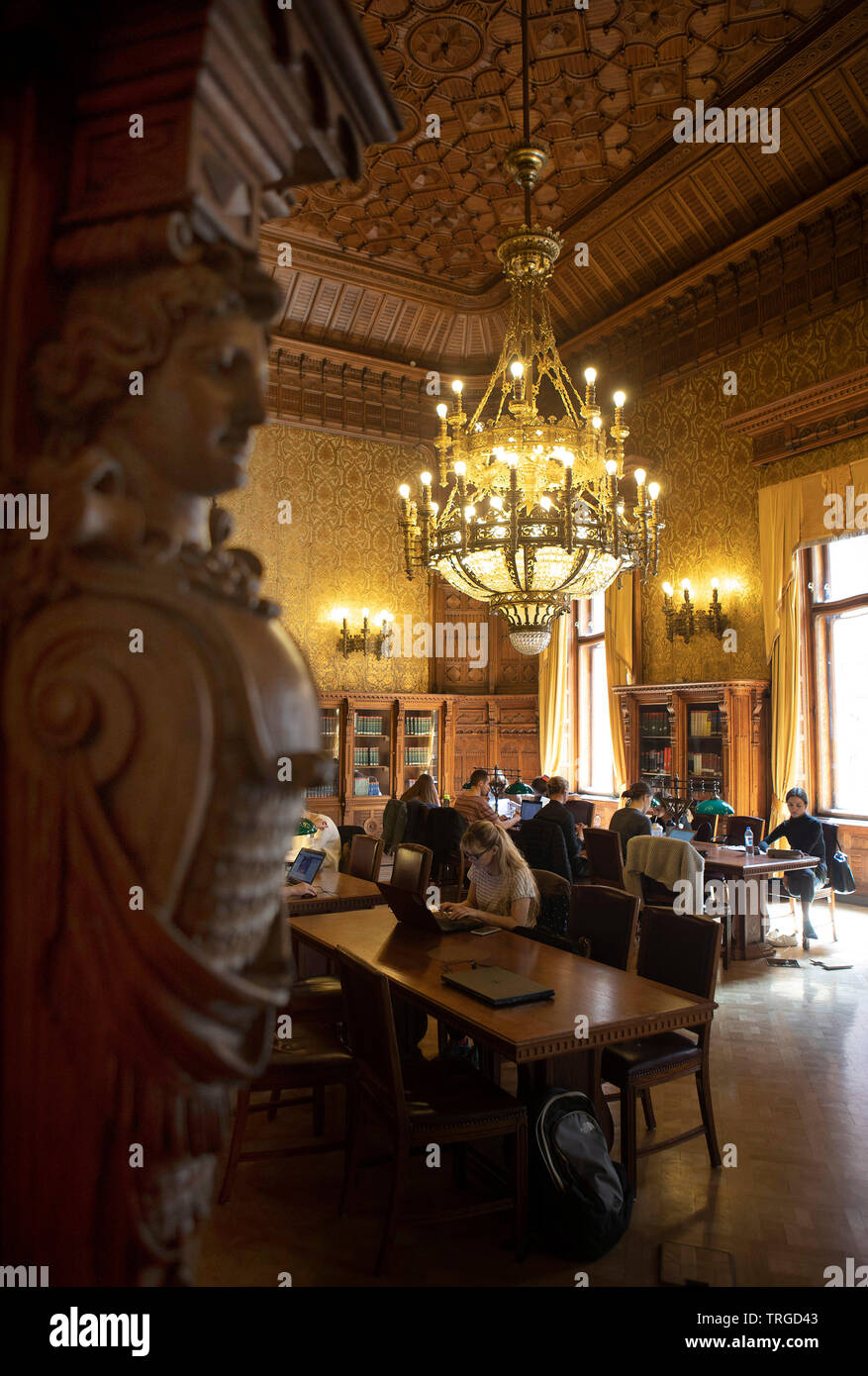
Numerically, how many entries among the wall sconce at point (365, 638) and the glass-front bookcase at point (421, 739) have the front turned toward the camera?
2

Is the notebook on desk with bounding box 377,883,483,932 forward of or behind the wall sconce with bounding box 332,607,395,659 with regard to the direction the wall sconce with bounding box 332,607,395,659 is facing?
forward

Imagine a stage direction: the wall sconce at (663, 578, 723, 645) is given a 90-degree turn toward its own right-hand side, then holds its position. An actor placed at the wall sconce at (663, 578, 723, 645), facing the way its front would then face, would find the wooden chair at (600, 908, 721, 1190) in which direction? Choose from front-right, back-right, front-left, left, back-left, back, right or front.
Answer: back-left

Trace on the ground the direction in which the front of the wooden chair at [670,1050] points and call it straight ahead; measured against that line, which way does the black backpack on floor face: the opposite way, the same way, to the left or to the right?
to the left

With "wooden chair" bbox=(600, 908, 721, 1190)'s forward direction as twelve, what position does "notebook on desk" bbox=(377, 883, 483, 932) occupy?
The notebook on desk is roughly at 2 o'clock from the wooden chair.

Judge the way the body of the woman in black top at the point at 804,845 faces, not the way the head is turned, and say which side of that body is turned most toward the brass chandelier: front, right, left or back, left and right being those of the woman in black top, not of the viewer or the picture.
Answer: front

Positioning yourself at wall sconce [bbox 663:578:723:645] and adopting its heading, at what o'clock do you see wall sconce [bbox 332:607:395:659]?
wall sconce [bbox 332:607:395:659] is roughly at 2 o'clock from wall sconce [bbox 663:578:723:645].

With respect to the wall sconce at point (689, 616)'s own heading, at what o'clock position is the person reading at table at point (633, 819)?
The person reading at table is roughly at 11 o'clock from the wall sconce.

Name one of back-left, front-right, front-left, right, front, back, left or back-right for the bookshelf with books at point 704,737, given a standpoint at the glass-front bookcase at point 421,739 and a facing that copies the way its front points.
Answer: front-left

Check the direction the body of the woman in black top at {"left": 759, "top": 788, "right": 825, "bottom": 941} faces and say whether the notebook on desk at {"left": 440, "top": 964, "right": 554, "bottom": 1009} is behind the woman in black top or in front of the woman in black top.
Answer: in front

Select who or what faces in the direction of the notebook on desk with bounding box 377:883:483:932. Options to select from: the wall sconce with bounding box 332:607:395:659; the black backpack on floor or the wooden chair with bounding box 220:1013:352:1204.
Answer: the wall sconce

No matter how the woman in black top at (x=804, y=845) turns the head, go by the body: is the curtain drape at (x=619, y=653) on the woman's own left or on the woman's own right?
on the woman's own right

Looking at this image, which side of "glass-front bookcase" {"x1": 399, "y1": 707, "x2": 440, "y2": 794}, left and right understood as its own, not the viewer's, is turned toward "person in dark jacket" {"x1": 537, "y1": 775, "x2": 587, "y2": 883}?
front

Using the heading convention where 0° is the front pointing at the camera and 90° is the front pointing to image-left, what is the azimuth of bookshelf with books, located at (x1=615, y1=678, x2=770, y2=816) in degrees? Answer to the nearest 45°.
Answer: approximately 45°
